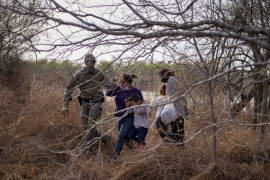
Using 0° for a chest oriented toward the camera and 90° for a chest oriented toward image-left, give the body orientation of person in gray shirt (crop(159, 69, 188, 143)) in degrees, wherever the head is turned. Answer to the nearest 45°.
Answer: approximately 90°
